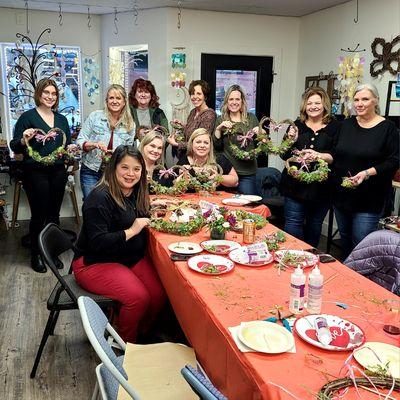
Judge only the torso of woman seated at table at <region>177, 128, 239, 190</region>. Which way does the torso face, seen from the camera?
toward the camera

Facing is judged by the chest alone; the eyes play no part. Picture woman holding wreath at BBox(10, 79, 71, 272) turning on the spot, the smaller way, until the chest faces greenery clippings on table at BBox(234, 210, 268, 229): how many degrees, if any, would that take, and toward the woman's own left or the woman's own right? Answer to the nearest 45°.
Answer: approximately 45° to the woman's own left

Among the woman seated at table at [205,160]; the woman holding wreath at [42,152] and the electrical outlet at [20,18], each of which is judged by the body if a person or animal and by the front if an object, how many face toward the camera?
3

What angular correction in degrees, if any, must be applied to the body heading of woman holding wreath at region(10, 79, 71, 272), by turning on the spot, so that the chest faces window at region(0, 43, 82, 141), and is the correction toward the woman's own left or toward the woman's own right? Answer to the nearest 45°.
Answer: approximately 180°

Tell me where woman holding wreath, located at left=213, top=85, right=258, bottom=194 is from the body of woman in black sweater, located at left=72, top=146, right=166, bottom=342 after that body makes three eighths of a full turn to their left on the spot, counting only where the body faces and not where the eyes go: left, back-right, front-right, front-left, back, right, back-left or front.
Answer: front-right

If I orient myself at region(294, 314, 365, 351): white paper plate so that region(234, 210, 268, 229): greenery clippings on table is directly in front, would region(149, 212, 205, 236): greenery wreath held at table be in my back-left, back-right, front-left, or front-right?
front-left

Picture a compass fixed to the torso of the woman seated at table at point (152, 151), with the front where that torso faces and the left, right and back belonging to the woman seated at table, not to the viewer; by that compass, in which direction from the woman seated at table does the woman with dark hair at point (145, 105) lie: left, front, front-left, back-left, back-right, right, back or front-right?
back-left

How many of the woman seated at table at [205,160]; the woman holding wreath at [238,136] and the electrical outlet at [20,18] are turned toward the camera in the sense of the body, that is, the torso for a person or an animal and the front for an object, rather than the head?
3

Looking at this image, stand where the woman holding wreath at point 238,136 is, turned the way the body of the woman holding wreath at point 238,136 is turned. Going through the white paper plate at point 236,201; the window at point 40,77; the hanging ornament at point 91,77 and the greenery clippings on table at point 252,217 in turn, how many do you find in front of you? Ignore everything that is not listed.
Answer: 2

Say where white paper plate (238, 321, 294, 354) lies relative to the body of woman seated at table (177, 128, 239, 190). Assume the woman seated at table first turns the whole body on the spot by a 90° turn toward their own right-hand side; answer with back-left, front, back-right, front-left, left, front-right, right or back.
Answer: left

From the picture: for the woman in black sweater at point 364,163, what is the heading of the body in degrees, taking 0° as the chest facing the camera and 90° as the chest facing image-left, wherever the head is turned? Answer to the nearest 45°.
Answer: approximately 45°

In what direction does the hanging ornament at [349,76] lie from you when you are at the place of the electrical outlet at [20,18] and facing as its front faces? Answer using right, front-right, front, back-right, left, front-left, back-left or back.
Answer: front-left

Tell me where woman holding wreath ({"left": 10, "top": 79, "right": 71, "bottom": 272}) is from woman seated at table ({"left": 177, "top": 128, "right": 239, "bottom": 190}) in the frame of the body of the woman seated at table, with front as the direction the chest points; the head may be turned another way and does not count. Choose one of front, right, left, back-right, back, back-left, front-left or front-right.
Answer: right

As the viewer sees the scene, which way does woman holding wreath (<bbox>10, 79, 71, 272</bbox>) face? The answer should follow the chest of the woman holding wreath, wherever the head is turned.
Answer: toward the camera
